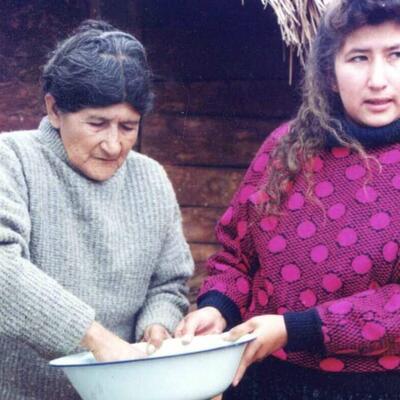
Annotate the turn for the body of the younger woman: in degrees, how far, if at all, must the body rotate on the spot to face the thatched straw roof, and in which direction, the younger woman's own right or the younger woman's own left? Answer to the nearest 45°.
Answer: approximately 180°

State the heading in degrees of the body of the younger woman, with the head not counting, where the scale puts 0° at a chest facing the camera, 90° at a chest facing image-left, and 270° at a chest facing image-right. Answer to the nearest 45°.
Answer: approximately 0°

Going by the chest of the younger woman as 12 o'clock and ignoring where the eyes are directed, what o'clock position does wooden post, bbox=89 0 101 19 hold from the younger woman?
The wooden post is roughly at 5 o'clock from the younger woman.

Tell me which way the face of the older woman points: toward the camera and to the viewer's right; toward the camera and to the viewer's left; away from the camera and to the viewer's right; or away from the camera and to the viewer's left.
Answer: toward the camera and to the viewer's right

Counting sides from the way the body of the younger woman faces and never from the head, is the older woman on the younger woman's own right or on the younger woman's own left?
on the younger woman's own right
